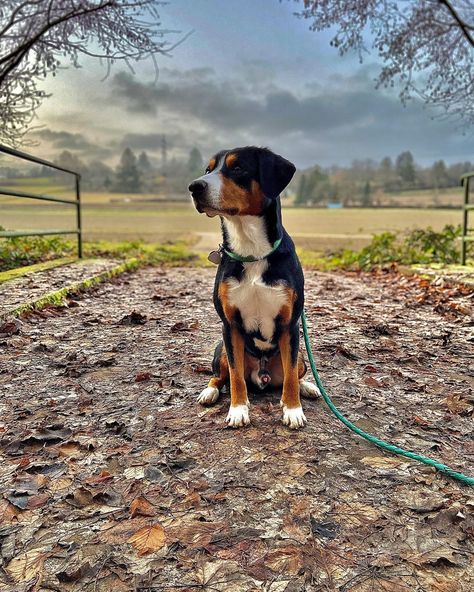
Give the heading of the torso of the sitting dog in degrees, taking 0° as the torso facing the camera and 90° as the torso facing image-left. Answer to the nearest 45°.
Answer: approximately 0°

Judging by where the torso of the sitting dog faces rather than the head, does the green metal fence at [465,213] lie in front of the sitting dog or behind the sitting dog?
behind

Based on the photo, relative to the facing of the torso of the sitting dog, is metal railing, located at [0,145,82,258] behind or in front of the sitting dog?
behind

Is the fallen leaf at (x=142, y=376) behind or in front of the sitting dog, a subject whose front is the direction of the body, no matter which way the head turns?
behind

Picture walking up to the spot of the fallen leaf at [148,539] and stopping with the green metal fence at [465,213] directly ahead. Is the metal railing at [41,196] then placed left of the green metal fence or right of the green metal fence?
left

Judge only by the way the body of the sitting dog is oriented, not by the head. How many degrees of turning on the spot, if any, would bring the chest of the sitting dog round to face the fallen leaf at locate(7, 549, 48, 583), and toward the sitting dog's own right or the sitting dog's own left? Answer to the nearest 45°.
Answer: approximately 45° to the sitting dog's own right

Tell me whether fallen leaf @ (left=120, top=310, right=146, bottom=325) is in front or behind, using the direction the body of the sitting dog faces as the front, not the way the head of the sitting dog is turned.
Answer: behind

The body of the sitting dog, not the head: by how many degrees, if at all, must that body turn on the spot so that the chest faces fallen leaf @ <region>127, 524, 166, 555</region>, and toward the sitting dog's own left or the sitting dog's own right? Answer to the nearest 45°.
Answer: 0° — it already faces it
